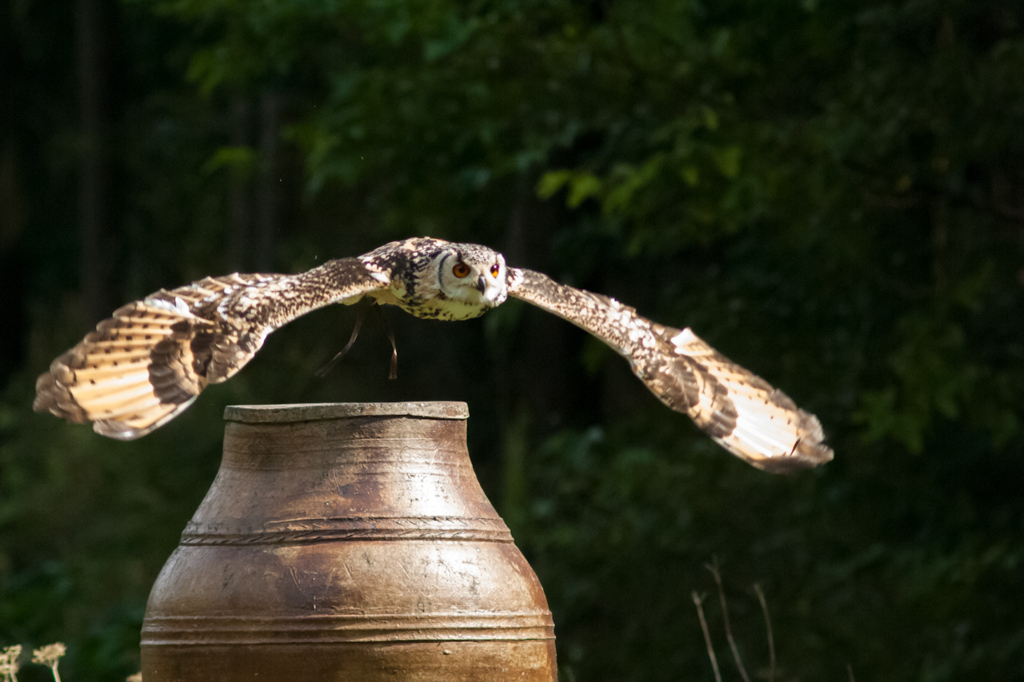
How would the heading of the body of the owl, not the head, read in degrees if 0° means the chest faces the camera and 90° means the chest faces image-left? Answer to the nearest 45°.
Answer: approximately 315°
